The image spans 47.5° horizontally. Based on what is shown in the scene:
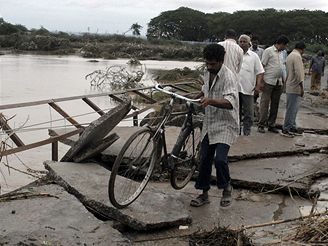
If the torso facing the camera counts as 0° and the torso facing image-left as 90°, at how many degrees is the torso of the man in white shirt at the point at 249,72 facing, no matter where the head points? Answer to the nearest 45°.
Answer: approximately 45°

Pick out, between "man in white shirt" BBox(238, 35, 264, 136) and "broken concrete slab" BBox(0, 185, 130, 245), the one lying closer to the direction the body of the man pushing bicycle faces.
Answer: the broken concrete slab

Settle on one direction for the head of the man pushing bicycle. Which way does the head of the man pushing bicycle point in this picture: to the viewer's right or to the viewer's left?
to the viewer's left

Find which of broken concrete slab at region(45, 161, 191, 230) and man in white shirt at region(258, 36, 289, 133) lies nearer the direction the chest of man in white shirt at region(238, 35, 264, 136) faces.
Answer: the broken concrete slab

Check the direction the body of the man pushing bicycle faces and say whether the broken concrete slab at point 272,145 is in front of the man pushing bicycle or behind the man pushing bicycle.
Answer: behind

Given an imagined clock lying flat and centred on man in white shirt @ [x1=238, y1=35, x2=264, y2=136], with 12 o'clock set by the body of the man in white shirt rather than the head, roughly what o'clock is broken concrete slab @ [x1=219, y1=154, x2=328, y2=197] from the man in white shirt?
The broken concrete slab is roughly at 10 o'clock from the man in white shirt.

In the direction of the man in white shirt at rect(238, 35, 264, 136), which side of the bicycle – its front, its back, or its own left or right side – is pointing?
back
